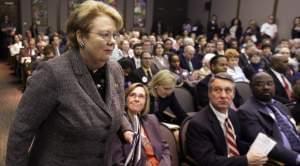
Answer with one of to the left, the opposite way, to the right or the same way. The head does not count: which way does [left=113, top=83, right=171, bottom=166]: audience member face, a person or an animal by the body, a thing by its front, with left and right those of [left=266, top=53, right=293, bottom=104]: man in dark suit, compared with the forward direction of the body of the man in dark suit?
the same way

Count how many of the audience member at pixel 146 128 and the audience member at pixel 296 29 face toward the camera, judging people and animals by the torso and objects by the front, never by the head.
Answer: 2

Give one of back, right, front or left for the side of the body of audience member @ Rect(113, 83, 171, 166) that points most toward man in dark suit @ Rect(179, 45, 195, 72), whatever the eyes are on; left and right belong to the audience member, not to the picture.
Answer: back

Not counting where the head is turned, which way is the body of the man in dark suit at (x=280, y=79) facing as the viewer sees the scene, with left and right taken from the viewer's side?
facing the viewer and to the right of the viewer

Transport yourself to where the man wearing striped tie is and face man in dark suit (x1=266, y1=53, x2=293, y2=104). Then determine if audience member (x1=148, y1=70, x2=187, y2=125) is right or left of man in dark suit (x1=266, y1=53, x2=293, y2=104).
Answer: left

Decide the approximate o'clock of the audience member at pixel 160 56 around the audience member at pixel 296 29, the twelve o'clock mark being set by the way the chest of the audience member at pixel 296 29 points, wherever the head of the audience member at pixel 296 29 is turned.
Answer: the audience member at pixel 160 56 is roughly at 1 o'clock from the audience member at pixel 296 29.

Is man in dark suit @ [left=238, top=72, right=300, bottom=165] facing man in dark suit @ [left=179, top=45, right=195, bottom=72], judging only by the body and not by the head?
no

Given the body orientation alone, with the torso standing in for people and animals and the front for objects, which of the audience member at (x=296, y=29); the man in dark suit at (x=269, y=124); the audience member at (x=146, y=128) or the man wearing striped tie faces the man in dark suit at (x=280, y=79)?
the audience member at (x=296, y=29)

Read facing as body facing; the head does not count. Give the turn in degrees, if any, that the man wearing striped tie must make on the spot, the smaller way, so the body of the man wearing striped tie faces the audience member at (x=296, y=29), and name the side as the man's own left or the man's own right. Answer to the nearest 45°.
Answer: approximately 135° to the man's own left

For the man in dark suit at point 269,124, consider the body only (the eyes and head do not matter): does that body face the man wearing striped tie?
no

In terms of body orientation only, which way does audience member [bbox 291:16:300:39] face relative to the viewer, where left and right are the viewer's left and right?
facing the viewer

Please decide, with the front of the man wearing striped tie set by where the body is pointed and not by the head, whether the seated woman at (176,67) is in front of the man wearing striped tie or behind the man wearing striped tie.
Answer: behind

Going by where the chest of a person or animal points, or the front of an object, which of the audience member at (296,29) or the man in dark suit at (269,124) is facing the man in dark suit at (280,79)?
the audience member

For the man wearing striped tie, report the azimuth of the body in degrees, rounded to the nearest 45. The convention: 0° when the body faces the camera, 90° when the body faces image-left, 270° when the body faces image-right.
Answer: approximately 315°

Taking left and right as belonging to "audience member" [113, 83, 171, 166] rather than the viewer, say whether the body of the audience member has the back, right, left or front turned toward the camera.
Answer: front

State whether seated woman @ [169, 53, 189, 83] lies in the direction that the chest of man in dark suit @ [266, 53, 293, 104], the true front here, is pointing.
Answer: no

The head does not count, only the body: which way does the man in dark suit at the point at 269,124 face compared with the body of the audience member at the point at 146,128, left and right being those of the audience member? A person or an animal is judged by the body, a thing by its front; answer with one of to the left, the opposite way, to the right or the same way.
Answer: the same way
